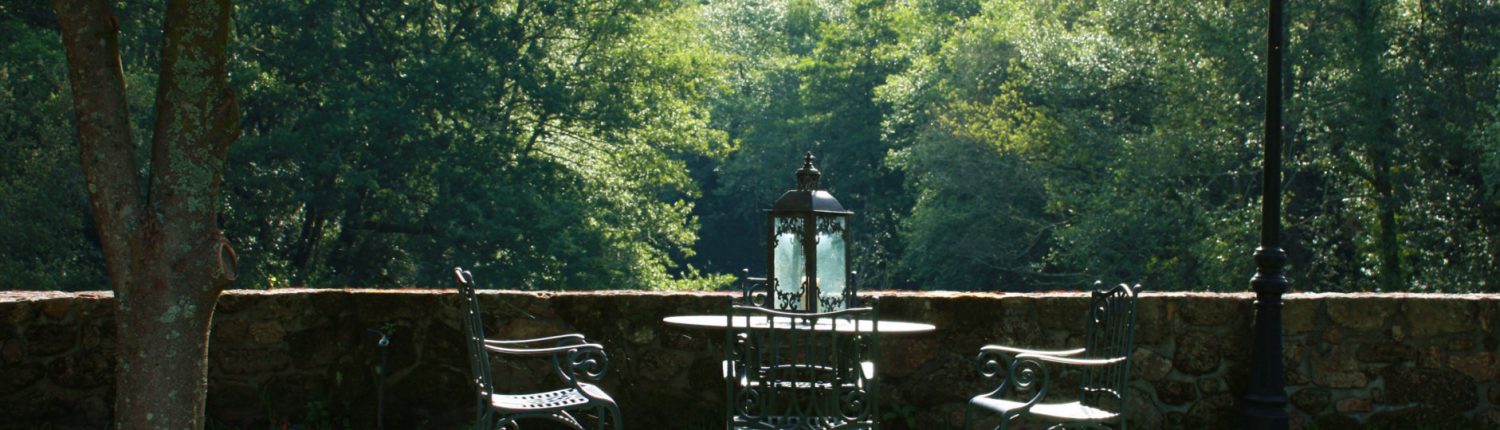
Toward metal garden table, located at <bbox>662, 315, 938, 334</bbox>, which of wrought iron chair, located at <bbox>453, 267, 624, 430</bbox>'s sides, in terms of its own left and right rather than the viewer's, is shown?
front

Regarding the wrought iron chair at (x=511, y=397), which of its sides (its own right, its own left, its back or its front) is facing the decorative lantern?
front

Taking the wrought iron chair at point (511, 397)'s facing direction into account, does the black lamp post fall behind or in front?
in front

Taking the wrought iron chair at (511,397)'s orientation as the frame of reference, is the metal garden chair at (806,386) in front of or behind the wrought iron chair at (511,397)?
in front

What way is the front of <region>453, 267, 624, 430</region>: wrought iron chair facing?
to the viewer's right
